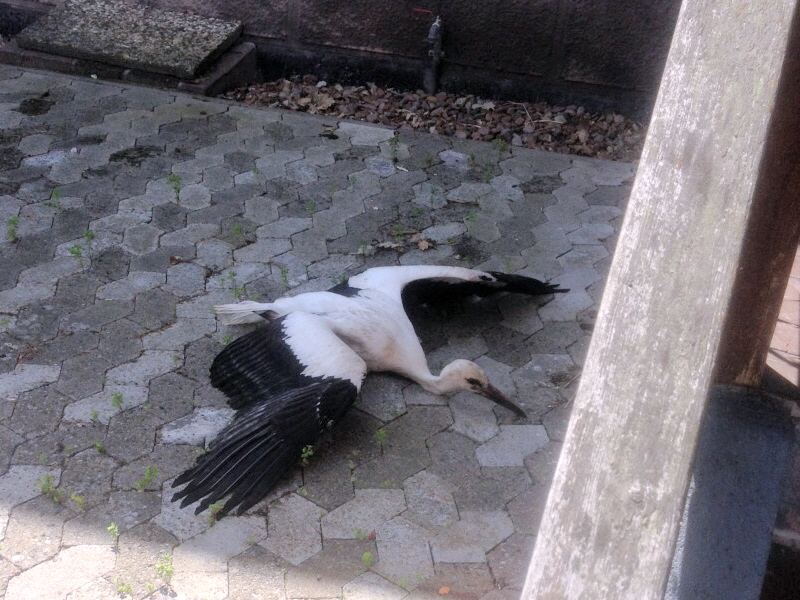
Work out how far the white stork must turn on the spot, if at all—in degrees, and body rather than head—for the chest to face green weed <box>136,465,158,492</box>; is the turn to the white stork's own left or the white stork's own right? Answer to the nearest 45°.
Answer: approximately 90° to the white stork's own right

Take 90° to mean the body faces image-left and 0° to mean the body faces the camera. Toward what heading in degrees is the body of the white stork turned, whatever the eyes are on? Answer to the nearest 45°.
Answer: approximately 315°

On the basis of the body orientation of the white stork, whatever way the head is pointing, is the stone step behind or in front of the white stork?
behind

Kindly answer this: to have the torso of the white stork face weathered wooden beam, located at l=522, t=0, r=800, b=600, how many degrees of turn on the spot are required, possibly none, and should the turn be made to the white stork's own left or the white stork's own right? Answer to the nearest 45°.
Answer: approximately 45° to the white stork's own right

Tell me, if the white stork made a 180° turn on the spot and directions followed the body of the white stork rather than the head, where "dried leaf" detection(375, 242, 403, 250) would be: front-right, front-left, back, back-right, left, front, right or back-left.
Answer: front-right

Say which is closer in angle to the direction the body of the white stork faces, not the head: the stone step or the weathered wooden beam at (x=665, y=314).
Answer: the weathered wooden beam

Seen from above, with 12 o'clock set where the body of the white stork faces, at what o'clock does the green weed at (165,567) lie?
The green weed is roughly at 2 o'clock from the white stork.
